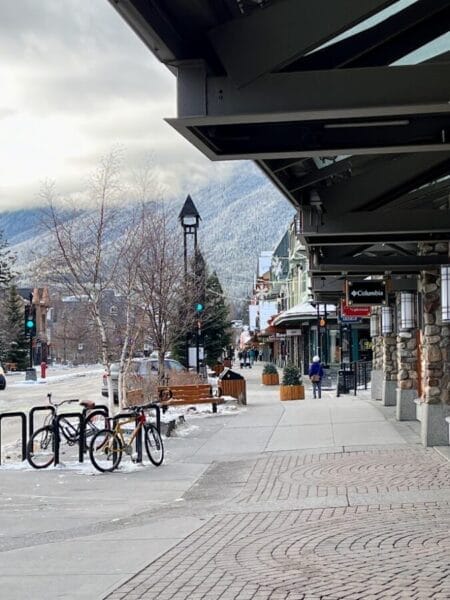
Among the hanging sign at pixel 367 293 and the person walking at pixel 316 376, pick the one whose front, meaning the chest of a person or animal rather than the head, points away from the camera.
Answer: the person walking

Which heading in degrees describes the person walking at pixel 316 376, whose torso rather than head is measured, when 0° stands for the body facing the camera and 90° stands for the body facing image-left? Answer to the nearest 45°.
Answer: approximately 180°

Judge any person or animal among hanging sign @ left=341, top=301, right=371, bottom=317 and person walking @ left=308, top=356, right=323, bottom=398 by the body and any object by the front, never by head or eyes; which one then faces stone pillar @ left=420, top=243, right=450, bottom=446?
the hanging sign

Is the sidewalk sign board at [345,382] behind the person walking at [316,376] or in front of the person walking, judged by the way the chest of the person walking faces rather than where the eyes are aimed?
in front

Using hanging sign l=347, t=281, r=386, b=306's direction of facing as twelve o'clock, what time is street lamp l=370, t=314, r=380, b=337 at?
The street lamp is roughly at 6 o'clock from the hanging sign.

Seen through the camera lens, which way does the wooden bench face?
facing the viewer and to the right of the viewer

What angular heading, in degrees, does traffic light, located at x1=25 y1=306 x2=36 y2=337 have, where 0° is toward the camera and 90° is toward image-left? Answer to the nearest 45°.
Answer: approximately 0°

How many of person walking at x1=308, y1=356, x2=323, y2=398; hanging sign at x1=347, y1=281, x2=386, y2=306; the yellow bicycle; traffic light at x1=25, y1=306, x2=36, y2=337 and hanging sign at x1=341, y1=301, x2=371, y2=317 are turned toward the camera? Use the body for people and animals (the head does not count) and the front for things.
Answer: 3

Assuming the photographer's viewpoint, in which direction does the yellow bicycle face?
facing away from the viewer and to the right of the viewer

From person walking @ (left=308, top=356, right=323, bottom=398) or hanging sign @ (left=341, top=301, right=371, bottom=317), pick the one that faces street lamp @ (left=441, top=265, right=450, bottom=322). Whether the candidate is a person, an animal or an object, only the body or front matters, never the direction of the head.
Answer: the hanging sign

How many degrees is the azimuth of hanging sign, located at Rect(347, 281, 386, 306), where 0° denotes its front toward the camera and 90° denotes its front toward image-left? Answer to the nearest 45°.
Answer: approximately 0°
